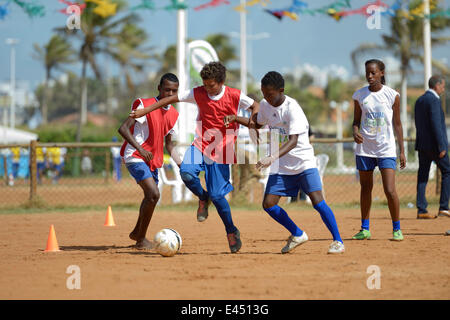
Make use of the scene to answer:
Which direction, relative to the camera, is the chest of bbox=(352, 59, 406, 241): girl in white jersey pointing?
toward the camera

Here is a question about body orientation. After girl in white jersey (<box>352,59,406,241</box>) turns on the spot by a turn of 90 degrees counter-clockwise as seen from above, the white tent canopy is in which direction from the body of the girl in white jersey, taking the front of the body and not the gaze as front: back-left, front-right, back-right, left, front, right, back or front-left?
back-left

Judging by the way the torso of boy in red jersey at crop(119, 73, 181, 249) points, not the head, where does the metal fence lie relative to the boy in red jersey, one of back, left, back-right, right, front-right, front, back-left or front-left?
back-left

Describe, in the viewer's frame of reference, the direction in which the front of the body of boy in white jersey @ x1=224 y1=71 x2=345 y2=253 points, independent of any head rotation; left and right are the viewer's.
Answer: facing the viewer and to the left of the viewer

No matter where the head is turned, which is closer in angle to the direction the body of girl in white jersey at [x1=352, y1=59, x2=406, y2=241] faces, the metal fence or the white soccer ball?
the white soccer ball

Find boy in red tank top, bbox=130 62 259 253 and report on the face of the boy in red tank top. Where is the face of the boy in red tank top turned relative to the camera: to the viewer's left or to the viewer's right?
to the viewer's left

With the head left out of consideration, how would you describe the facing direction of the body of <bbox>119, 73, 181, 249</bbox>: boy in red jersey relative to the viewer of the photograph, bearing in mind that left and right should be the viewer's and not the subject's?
facing the viewer and to the right of the viewer

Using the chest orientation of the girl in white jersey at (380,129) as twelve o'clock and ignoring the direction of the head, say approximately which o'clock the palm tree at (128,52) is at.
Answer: The palm tree is roughly at 5 o'clock from the girl in white jersey.

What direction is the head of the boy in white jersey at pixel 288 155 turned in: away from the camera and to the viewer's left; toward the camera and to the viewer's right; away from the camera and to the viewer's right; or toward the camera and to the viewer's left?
toward the camera and to the viewer's left

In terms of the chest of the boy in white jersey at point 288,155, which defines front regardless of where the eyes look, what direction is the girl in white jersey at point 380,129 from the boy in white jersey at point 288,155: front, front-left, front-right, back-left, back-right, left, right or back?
back

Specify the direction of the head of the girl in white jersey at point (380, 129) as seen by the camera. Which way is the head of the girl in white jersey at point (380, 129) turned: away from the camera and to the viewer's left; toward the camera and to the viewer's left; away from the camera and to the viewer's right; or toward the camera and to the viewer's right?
toward the camera and to the viewer's left

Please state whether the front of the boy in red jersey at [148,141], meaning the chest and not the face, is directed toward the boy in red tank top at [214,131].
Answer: yes

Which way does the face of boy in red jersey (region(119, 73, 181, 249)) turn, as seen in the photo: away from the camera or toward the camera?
toward the camera
